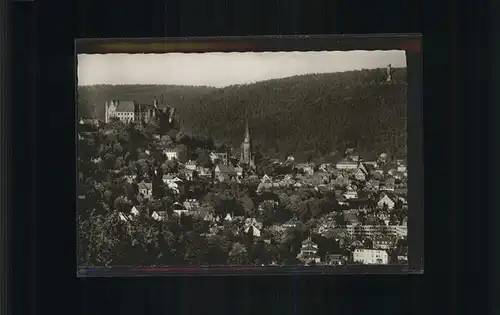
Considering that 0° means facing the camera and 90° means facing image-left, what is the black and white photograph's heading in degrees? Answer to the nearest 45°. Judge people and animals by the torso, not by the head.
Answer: approximately 0°
